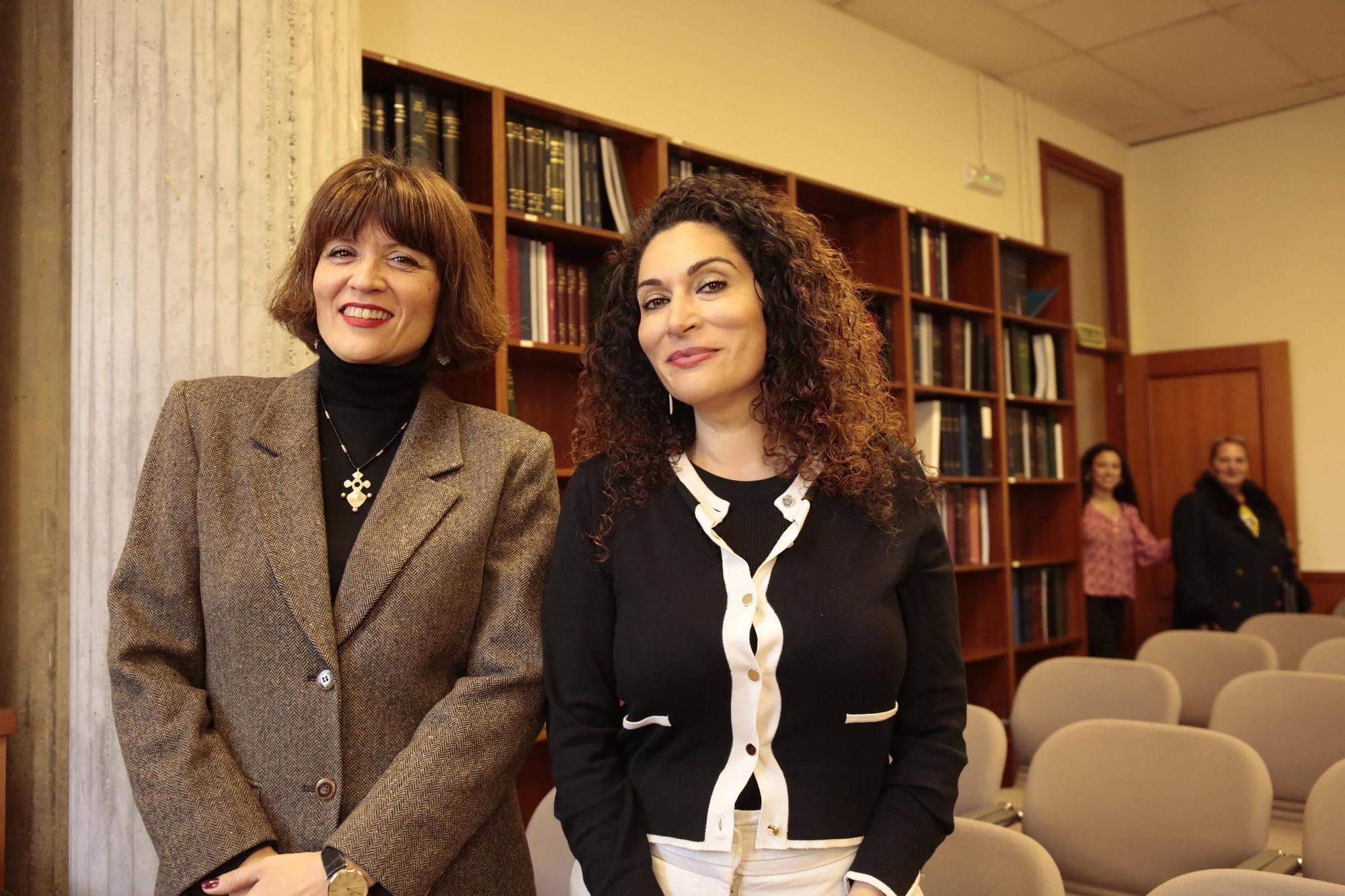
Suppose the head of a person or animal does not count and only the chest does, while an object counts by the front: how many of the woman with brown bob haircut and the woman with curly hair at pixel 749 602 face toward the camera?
2

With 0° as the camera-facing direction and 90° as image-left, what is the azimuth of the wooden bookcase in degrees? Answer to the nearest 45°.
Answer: approximately 315°

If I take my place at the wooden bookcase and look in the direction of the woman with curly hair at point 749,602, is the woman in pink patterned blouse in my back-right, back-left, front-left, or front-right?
back-left

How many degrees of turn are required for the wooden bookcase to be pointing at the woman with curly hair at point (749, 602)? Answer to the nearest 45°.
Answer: approximately 45° to its right

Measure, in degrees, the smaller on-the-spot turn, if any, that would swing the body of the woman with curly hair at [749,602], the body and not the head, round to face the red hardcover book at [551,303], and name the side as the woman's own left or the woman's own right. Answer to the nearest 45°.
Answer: approximately 180°
